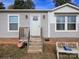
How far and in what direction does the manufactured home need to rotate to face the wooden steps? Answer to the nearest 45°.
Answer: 0° — it already faces it

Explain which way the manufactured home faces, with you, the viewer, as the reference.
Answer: facing the viewer
